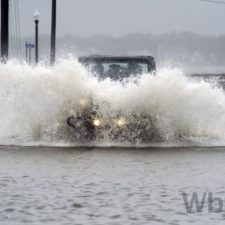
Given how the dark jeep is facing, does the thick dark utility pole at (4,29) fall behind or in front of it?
behind

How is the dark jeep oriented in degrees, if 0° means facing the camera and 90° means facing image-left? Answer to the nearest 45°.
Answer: approximately 0°
